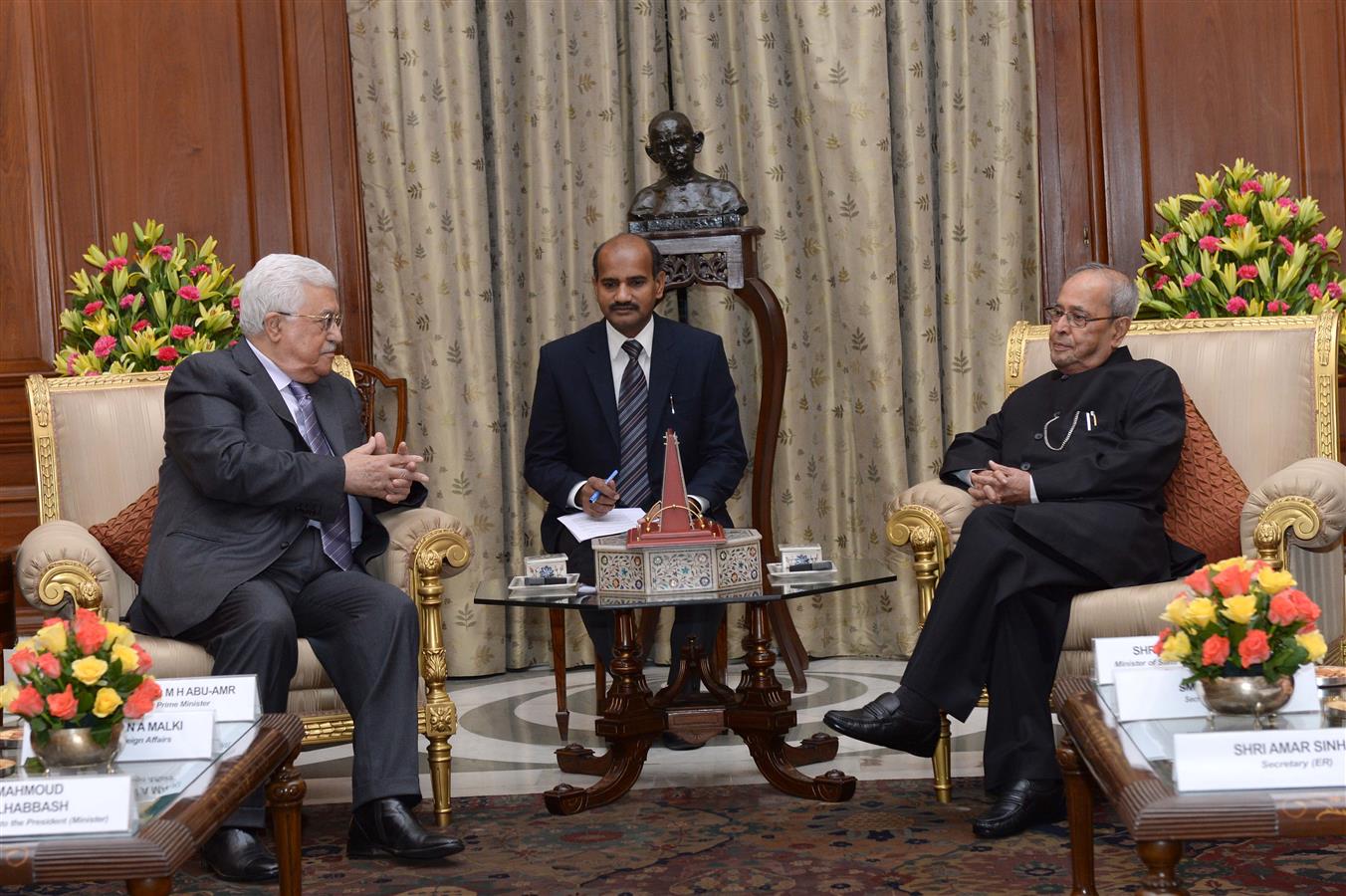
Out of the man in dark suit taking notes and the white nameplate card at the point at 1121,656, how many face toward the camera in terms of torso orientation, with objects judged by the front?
2

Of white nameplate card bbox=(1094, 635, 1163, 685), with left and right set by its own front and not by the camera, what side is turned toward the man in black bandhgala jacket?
back

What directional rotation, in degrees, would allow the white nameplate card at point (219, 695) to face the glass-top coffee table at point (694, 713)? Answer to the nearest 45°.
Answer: approximately 135° to its left

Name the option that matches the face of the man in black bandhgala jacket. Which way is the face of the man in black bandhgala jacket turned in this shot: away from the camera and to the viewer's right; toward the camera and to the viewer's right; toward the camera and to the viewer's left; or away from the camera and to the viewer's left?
toward the camera and to the viewer's left

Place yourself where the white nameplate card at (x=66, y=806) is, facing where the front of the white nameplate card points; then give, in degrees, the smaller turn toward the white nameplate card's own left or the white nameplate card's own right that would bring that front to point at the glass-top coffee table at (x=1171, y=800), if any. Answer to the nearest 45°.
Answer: approximately 45° to the white nameplate card's own left

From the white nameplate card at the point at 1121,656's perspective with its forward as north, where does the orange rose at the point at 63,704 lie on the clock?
The orange rose is roughly at 2 o'clock from the white nameplate card.

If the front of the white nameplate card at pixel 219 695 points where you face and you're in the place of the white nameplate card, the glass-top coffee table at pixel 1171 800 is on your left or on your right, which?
on your left

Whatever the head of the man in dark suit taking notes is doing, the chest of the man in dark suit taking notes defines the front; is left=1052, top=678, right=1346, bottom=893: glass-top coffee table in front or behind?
in front

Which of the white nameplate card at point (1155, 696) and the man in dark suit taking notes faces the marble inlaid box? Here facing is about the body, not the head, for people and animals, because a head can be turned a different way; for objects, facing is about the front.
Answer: the man in dark suit taking notes

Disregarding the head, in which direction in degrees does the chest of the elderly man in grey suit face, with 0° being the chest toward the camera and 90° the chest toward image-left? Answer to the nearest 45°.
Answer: approximately 315°

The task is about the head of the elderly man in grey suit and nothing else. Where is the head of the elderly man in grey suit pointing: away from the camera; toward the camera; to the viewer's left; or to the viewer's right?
to the viewer's right
